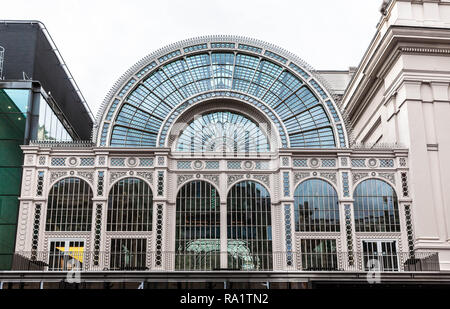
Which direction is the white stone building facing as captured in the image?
toward the camera

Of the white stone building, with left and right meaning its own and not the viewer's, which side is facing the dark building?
right
